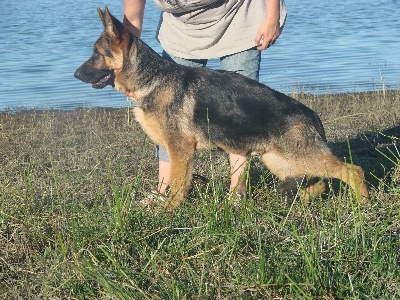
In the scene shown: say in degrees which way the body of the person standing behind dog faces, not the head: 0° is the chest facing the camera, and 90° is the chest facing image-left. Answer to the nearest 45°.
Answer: approximately 0°

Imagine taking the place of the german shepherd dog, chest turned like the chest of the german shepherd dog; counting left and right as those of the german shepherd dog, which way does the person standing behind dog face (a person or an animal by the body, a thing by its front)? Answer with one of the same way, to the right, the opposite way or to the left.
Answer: to the left

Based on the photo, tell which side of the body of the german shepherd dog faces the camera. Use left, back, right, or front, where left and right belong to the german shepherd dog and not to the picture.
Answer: left
